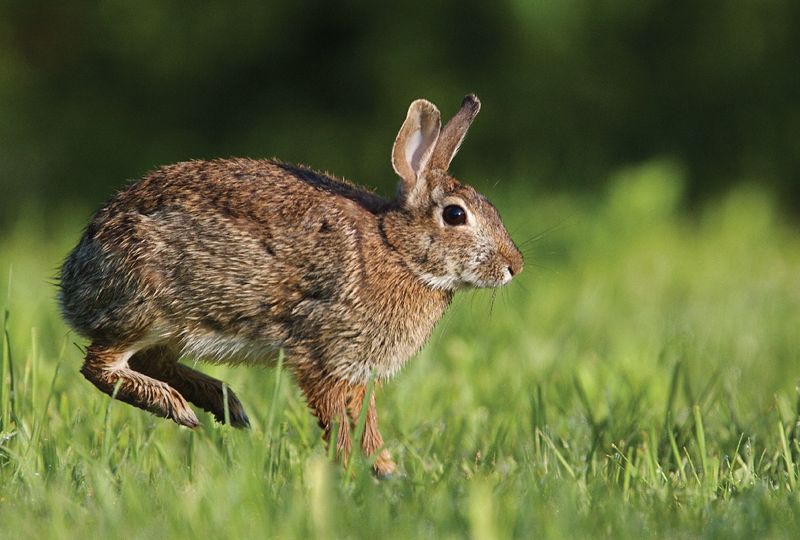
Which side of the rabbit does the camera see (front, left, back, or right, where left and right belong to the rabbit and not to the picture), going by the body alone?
right
